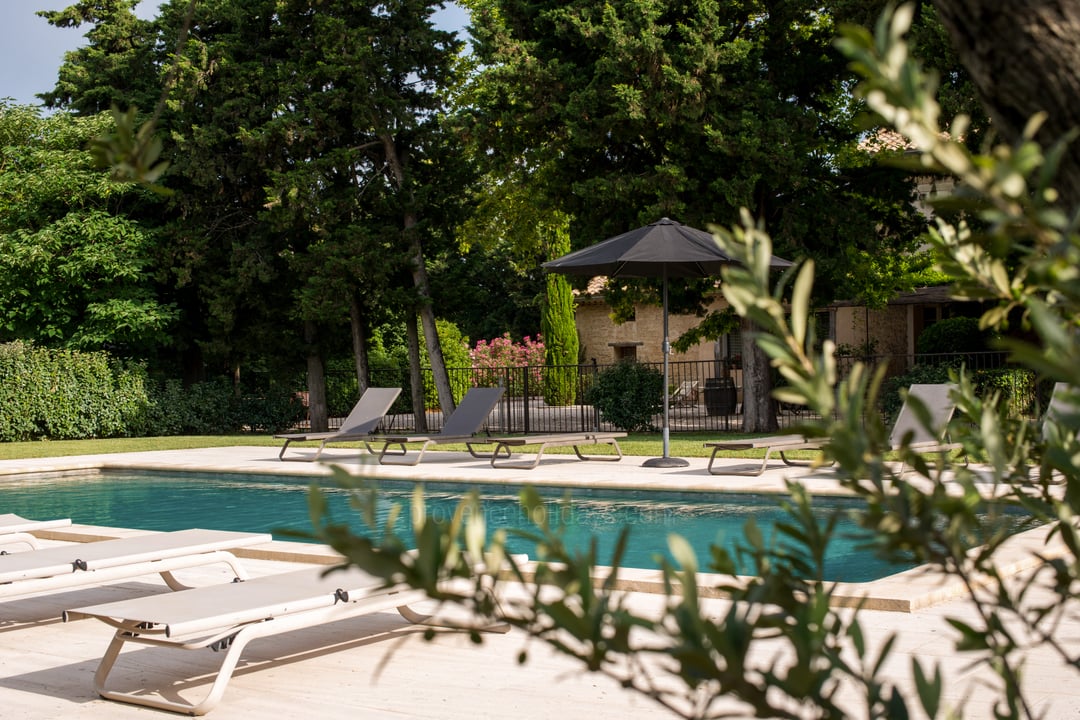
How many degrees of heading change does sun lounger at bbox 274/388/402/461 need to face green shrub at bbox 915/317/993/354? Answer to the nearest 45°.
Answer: approximately 180°

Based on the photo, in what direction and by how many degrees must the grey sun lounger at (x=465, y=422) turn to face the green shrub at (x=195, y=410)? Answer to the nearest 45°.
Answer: approximately 90° to its right

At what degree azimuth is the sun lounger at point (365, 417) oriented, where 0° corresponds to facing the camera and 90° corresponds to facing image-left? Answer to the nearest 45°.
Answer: approximately 45°

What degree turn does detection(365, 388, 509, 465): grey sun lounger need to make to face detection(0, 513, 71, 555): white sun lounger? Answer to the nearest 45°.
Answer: approximately 45° to its left
